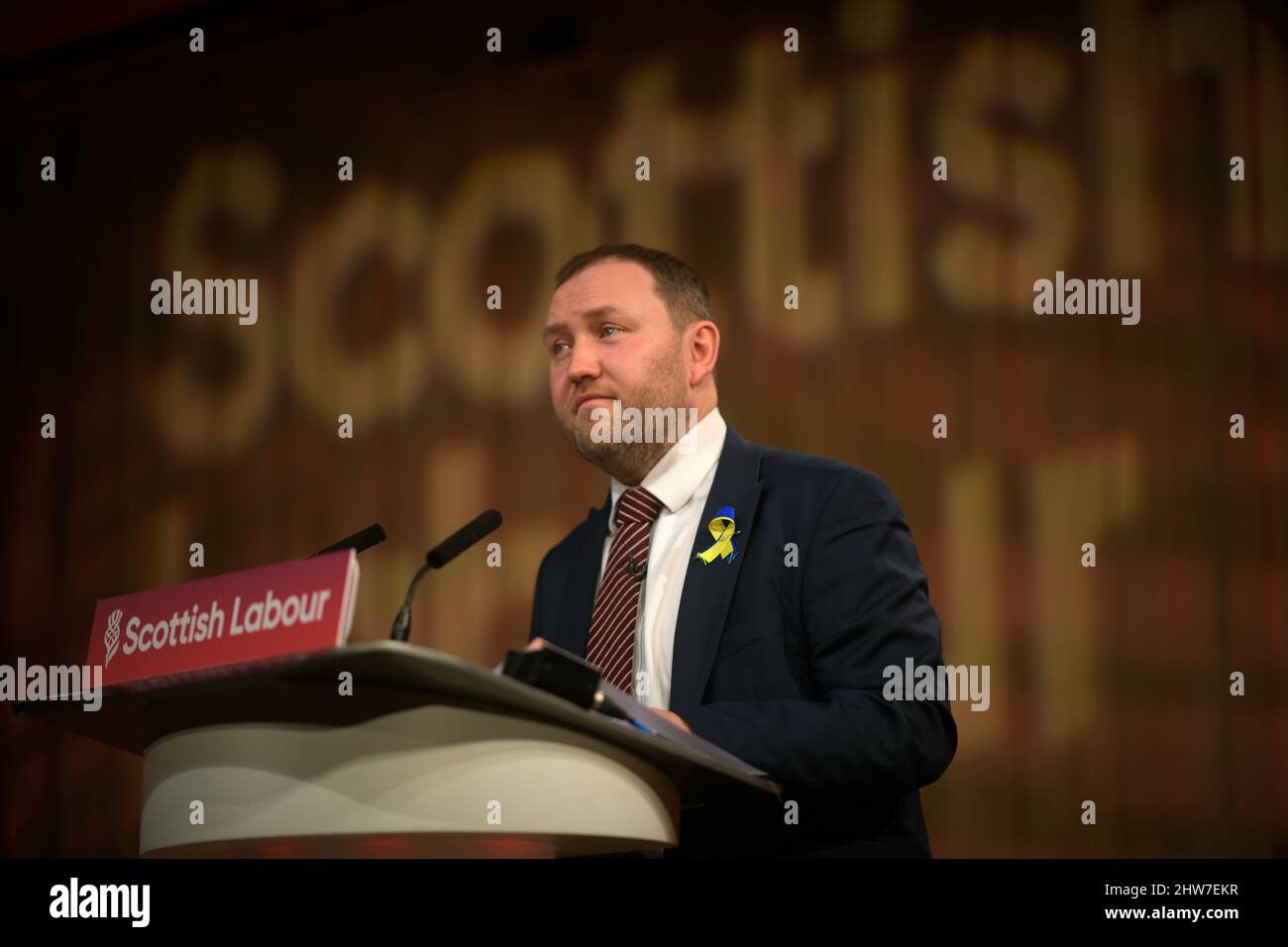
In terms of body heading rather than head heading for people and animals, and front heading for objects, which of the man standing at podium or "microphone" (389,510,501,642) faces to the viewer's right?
the microphone

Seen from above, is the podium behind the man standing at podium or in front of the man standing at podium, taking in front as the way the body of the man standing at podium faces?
in front

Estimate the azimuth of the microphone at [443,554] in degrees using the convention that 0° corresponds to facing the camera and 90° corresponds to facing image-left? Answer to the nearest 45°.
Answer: approximately 270°

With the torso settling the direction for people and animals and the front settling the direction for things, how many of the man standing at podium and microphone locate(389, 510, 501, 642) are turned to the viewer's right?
1

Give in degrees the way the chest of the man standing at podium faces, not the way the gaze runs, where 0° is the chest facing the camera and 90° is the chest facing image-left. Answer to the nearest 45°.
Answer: approximately 45°
